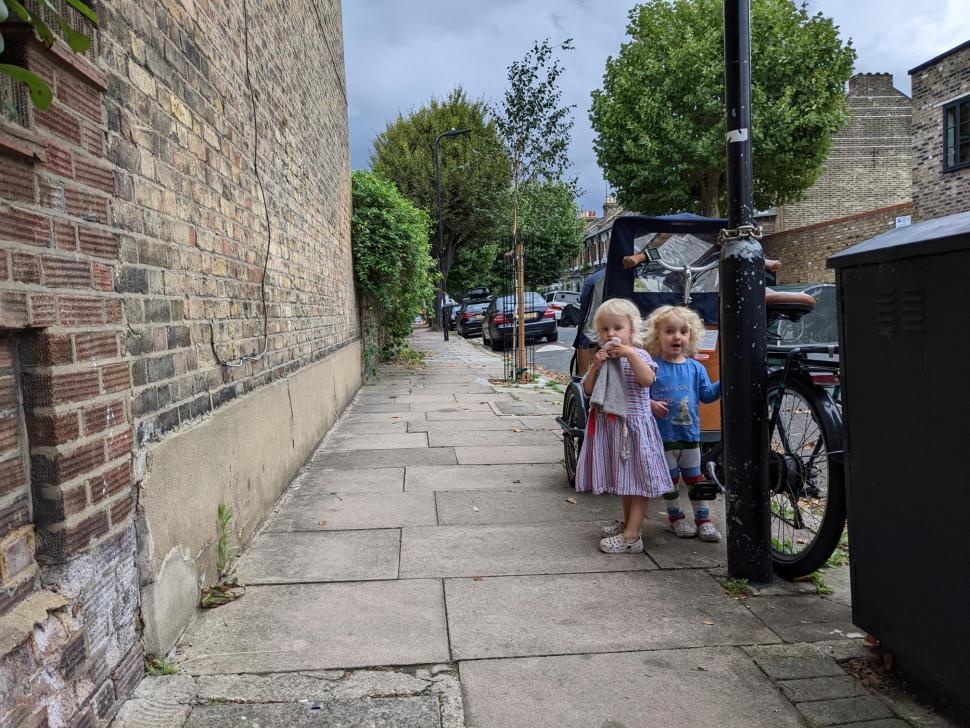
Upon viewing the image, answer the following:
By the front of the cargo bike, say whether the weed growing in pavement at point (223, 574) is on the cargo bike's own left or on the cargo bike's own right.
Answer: on the cargo bike's own left

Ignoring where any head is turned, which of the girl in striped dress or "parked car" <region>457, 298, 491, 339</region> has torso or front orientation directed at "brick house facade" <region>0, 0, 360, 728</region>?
the girl in striped dress

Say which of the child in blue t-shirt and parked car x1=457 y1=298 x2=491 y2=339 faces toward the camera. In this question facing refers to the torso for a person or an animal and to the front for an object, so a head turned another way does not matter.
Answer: the child in blue t-shirt

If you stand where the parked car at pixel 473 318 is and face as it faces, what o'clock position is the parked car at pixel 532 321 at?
the parked car at pixel 532 321 is roughly at 7 o'clock from the parked car at pixel 473 318.

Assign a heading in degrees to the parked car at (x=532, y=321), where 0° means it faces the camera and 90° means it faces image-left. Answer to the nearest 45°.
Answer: approximately 135°

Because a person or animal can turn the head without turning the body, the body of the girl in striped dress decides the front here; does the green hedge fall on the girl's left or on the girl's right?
on the girl's right

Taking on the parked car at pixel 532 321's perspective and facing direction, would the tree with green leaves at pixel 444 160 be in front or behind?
in front

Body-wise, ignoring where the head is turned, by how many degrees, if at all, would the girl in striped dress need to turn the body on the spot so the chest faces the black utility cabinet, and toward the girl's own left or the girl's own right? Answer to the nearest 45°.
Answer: approximately 90° to the girl's own left

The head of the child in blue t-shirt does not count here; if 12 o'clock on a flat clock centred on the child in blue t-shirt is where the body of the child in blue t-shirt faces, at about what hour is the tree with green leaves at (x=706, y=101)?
The tree with green leaves is roughly at 6 o'clock from the child in blue t-shirt.

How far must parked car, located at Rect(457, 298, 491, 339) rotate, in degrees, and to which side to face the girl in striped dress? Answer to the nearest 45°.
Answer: approximately 135° to its left

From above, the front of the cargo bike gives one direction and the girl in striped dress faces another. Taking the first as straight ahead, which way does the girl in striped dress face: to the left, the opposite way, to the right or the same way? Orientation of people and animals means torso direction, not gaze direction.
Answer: to the left

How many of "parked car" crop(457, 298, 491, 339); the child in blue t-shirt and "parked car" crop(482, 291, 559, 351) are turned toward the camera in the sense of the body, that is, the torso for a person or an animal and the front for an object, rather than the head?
1

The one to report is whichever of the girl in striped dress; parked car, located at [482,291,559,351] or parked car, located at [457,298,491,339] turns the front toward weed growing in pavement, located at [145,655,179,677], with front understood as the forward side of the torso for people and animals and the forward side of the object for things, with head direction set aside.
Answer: the girl in striped dress

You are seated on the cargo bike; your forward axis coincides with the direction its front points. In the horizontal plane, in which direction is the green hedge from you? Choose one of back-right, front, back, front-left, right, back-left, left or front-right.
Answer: front

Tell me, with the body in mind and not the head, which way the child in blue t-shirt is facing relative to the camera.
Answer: toward the camera

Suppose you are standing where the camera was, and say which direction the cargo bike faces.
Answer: facing away from the viewer and to the left of the viewer

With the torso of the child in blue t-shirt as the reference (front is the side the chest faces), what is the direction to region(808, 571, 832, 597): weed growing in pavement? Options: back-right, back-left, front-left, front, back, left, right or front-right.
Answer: front-left

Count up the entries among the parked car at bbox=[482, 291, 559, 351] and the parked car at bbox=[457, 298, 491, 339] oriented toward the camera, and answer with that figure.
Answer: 0
